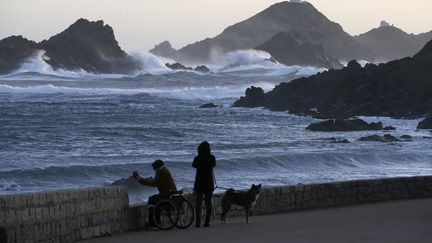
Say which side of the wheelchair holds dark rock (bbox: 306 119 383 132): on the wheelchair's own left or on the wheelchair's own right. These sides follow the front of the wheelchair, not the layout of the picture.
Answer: on the wheelchair's own right

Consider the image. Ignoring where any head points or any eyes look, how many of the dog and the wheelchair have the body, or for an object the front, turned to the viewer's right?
1

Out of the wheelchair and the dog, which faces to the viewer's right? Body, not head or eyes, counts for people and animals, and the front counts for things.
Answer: the dog

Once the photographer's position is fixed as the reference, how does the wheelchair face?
facing away from the viewer and to the left of the viewer

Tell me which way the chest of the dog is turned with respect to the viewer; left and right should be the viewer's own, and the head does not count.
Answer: facing to the right of the viewer

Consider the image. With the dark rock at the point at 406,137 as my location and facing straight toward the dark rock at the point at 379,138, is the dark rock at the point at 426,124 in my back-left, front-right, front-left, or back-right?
back-right
